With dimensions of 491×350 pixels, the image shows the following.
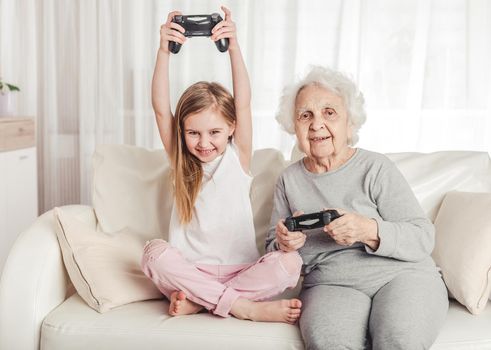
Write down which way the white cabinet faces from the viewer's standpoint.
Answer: facing the viewer and to the right of the viewer

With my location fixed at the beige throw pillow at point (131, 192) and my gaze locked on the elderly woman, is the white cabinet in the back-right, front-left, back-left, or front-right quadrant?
back-left

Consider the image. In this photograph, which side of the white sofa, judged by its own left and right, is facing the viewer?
front
